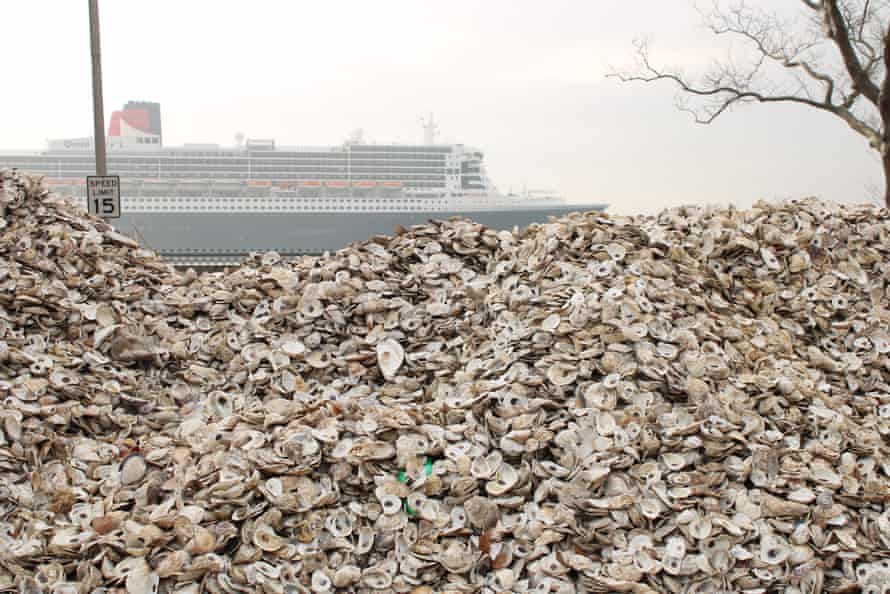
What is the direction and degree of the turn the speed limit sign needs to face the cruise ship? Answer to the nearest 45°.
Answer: approximately 180°

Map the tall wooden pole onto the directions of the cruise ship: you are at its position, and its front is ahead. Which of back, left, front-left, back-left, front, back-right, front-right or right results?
right

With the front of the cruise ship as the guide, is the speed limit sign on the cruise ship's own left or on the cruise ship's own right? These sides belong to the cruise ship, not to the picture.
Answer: on the cruise ship's own right

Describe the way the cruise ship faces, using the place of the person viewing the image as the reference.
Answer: facing to the right of the viewer

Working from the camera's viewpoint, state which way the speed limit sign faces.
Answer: facing the viewer

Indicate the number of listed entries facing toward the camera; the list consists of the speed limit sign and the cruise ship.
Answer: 1

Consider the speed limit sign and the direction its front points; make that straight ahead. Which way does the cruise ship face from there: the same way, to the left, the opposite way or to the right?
to the left
